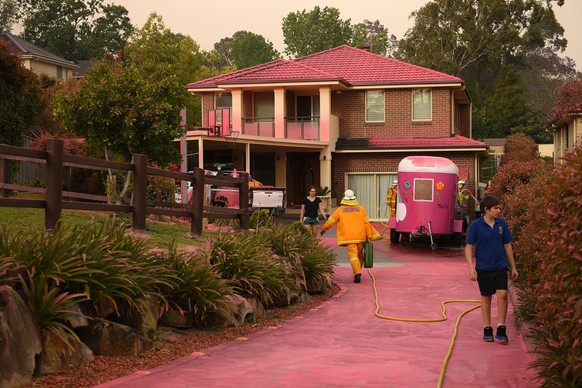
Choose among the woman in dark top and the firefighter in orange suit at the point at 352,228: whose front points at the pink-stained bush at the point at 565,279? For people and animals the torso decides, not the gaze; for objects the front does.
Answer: the woman in dark top

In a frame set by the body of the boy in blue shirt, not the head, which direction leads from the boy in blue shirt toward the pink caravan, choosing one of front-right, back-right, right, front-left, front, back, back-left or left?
back

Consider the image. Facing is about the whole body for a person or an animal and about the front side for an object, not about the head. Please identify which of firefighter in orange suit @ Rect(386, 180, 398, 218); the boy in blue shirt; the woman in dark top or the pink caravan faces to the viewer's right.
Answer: the firefighter in orange suit

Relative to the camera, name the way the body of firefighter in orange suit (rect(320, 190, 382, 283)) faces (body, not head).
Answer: away from the camera

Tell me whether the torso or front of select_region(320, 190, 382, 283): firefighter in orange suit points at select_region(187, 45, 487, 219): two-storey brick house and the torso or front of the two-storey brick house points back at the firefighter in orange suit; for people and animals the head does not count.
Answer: yes

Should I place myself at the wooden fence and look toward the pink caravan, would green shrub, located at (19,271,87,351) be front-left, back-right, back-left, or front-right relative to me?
back-right

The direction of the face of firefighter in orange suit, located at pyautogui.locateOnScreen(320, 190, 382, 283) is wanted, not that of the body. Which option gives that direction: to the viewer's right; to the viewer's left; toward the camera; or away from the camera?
away from the camera

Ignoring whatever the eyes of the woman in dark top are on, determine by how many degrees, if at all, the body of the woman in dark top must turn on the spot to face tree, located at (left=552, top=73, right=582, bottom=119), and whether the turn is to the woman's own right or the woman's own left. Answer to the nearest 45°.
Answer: approximately 135° to the woman's own left

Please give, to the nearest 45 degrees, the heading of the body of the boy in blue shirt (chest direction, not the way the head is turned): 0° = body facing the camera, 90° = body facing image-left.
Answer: approximately 0°

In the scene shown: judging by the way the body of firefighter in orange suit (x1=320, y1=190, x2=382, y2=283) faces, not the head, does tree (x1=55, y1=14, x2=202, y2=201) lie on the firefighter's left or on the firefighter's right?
on the firefighter's left
